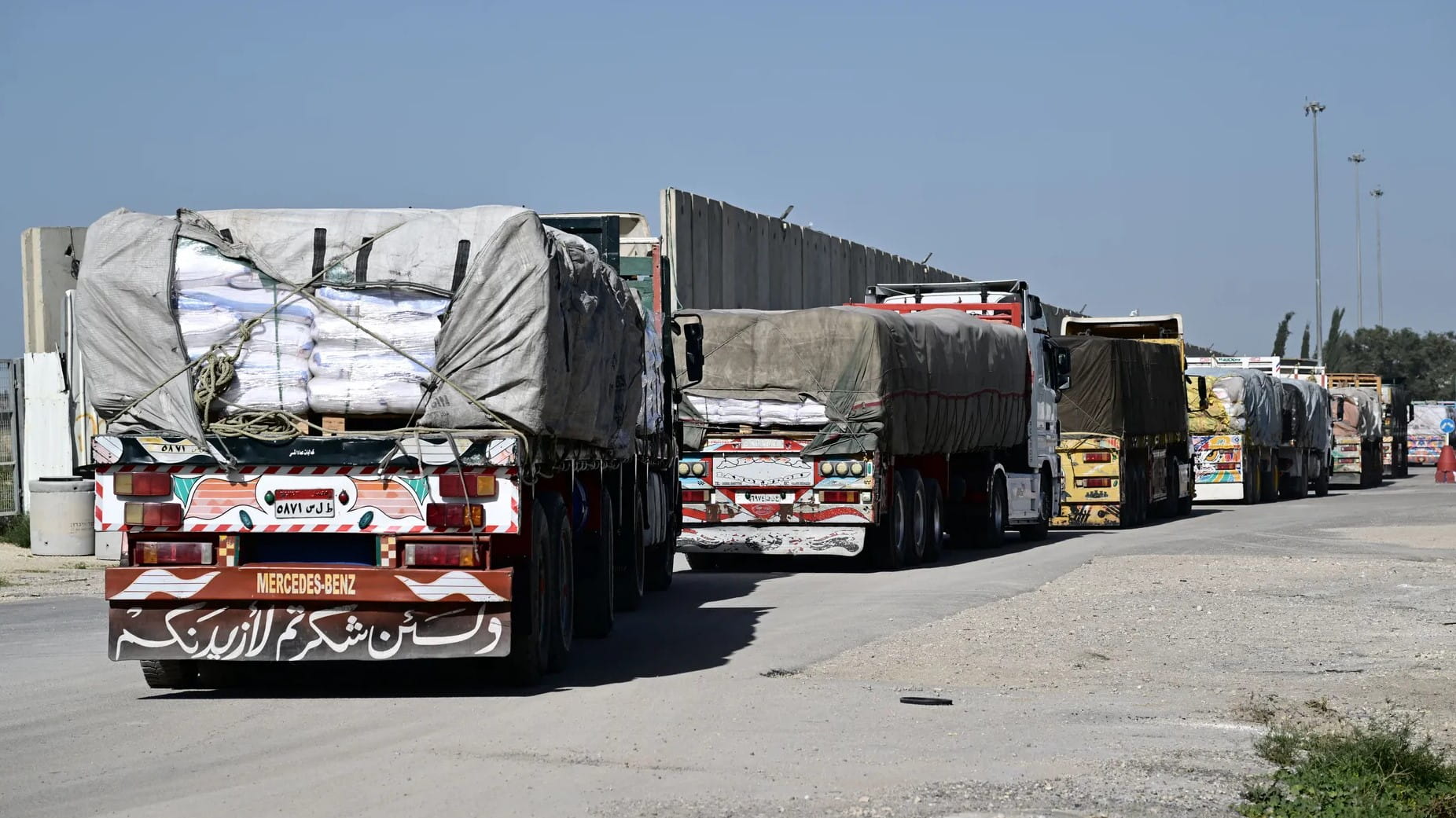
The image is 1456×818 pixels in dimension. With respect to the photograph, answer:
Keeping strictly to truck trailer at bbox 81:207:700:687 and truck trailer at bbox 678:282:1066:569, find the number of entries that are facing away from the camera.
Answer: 2

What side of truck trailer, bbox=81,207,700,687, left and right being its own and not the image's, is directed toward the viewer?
back

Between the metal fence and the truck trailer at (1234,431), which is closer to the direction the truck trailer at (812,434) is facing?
the truck trailer

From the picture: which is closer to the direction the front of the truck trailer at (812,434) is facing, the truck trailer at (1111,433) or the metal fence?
the truck trailer

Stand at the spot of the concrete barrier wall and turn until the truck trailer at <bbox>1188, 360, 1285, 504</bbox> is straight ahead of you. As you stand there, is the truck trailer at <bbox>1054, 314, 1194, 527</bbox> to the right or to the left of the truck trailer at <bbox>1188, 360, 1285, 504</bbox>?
right

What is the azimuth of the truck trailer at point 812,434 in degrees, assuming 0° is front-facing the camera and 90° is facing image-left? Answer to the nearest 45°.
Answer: approximately 180°
